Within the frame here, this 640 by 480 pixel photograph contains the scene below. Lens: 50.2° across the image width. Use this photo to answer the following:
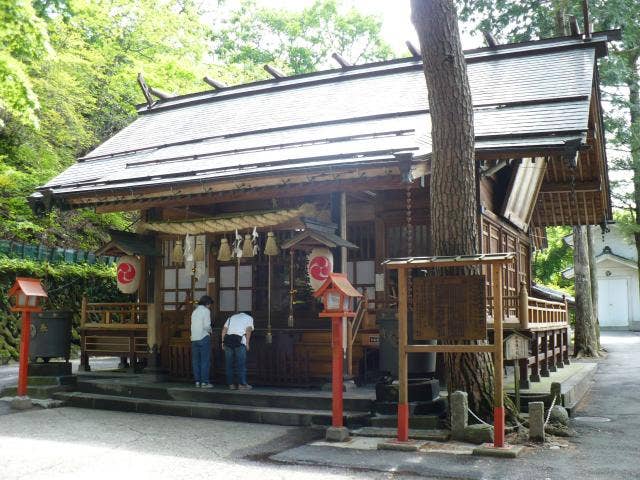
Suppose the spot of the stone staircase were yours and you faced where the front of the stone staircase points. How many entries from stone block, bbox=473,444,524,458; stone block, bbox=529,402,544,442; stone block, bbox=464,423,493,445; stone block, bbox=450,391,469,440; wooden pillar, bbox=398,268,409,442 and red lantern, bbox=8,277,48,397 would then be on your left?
5

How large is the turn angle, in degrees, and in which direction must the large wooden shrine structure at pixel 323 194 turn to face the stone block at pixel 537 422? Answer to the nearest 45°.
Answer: approximately 90° to its left

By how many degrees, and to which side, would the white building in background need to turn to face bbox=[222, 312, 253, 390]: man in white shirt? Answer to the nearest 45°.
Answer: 0° — it already faces them

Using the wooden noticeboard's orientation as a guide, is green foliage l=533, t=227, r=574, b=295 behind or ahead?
behind

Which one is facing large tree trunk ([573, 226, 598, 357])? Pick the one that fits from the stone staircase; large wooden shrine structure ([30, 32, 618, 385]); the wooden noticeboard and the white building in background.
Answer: the white building in background

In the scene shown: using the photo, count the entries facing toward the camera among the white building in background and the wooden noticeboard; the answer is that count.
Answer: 2

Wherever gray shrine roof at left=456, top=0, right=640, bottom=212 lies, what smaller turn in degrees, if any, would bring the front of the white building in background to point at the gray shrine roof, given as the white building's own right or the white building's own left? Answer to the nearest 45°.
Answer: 0° — it already faces it

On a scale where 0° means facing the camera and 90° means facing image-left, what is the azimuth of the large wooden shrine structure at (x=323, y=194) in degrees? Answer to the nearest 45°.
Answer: approximately 45°

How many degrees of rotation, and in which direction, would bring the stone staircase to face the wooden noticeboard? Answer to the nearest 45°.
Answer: approximately 90° to its left

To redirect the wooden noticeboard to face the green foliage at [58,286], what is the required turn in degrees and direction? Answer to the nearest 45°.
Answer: approximately 135° to its right

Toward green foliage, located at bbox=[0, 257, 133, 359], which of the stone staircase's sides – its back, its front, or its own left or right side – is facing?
right
